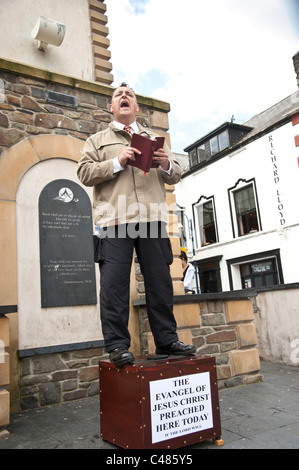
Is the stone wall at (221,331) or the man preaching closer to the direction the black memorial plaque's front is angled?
the man preaching

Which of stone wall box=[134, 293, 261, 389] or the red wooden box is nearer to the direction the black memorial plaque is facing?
the red wooden box

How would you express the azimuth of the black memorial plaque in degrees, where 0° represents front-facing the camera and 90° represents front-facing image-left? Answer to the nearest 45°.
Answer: approximately 0°

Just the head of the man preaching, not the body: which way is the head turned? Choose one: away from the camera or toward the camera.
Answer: toward the camera

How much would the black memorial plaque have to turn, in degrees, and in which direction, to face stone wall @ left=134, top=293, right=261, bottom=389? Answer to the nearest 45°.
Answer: approximately 90° to its left

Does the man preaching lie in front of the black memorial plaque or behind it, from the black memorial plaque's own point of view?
in front

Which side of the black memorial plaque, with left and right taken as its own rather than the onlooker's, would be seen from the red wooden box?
front
